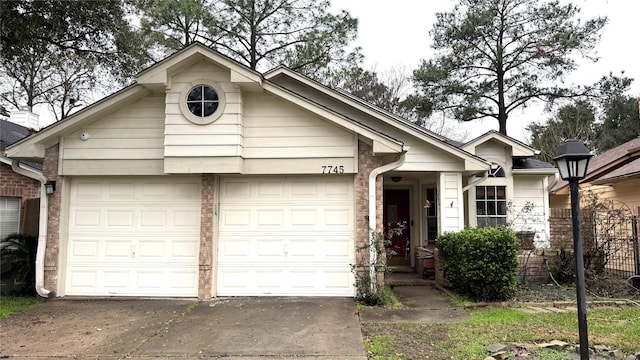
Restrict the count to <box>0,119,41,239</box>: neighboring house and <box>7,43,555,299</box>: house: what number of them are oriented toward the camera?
2

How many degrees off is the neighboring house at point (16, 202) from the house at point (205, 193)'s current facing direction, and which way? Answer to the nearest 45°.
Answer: approximately 135° to its right

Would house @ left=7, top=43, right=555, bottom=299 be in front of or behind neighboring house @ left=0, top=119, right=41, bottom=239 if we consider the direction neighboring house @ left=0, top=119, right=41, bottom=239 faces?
in front

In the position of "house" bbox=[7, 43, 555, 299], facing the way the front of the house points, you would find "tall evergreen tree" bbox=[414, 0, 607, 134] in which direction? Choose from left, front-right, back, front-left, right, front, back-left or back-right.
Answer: back-left

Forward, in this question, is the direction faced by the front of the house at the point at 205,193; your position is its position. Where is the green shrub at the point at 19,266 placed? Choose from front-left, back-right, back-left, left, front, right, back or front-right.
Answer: right

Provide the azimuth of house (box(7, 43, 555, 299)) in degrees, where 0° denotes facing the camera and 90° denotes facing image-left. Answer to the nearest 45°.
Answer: approximately 0°

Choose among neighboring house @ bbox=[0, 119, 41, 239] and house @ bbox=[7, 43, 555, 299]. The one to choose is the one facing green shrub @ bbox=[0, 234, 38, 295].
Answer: the neighboring house

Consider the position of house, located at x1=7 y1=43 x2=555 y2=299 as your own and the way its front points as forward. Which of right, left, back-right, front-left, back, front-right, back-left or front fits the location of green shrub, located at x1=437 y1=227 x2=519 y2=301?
left

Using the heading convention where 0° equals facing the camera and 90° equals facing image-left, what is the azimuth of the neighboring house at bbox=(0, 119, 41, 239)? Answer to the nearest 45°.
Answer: approximately 0°

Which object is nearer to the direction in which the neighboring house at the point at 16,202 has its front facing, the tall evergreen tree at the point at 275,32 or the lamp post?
the lamp post

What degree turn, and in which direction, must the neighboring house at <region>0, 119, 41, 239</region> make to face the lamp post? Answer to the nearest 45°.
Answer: approximately 45° to its left

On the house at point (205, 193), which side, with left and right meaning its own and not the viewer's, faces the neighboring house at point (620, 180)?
left
